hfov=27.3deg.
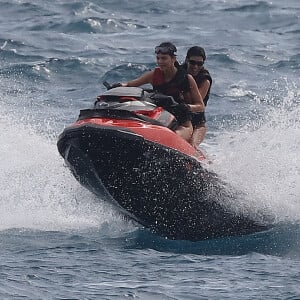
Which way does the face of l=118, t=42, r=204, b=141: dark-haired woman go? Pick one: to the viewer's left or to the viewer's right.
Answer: to the viewer's left

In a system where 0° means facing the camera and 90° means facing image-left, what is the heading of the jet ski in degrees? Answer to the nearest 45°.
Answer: approximately 45°

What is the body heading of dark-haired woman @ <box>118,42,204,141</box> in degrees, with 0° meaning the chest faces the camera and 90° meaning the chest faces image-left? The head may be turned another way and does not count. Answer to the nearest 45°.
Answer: approximately 45°

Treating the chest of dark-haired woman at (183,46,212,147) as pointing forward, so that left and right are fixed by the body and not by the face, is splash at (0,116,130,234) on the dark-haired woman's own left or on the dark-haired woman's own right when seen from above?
on the dark-haired woman's own right
